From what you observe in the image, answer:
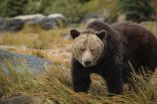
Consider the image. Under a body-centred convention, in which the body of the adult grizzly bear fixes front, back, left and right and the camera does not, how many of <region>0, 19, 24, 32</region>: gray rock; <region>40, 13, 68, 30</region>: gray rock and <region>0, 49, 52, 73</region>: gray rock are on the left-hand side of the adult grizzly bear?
0

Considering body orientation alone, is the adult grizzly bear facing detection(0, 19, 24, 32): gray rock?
no

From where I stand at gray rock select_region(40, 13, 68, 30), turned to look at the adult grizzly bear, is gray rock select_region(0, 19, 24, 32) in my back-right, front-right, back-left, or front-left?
back-right

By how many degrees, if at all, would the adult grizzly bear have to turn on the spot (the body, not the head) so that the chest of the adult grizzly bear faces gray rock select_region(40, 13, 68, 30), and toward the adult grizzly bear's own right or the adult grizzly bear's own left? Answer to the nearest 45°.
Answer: approximately 135° to the adult grizzly bear's own right

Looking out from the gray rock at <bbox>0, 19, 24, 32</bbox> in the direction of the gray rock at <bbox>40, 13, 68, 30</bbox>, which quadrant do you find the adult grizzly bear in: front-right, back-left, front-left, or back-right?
front-right

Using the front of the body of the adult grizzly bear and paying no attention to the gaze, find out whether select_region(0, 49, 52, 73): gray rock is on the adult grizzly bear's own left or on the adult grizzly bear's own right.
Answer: on the adult grizzly bear's own right

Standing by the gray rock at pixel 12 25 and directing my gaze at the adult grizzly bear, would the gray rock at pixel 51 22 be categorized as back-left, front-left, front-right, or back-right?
front-left

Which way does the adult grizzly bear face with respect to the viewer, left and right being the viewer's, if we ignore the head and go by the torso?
facing the viewer and to the left of the viewer
